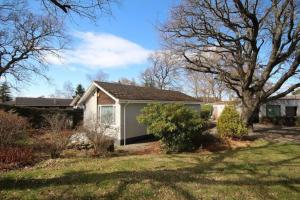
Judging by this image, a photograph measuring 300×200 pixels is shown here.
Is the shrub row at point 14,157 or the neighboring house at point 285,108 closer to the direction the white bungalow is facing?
the shrub row

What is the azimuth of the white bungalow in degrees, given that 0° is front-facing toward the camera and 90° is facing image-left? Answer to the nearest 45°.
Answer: approximately 45°

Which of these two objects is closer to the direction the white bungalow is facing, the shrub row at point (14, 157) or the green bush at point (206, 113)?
the shrub row

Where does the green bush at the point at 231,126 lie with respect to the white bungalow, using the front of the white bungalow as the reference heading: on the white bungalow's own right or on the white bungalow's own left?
on the white bungalow's own left

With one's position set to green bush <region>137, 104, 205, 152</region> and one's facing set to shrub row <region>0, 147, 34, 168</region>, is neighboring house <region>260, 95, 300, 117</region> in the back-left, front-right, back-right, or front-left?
back-right

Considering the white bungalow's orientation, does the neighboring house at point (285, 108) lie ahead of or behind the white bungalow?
behind

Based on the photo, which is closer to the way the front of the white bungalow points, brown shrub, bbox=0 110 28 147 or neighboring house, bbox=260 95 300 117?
the brown shrub

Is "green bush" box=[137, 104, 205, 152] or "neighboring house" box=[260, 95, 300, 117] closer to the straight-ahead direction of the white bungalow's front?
the green bush
